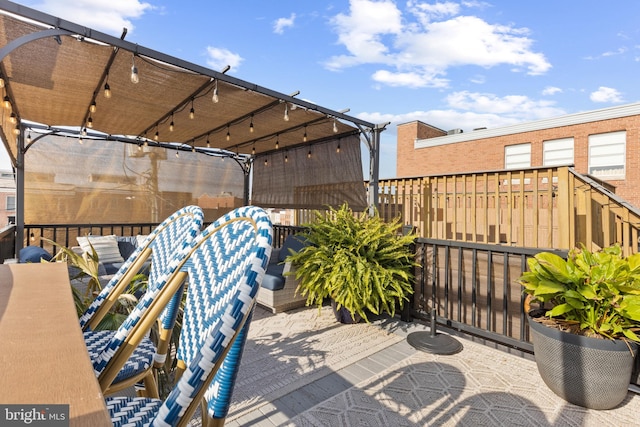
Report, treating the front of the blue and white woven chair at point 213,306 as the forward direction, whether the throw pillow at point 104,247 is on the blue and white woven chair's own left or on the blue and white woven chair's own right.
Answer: on the blue and white woven chair's own right

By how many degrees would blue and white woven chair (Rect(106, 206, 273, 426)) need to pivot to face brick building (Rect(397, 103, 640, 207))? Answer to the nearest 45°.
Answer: approximately 180°

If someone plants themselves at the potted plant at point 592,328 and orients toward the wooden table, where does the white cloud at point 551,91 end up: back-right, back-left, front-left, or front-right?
back-right

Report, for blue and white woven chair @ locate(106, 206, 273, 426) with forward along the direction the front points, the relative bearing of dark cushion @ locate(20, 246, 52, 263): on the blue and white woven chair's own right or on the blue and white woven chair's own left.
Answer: on the blue and white woven chair's own right

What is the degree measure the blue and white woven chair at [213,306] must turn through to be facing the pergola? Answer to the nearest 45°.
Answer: approximately 135° to its right

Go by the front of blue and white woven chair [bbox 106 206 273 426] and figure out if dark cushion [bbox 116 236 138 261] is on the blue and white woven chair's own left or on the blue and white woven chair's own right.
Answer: on the blue and white woven chair's own right

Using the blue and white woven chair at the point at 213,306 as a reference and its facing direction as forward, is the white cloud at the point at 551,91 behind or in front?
behind
